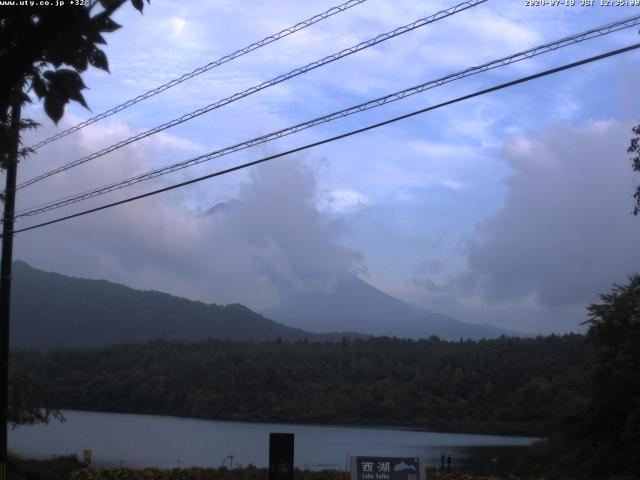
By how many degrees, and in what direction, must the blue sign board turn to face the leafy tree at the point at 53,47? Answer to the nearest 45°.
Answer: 0° — it already faces it

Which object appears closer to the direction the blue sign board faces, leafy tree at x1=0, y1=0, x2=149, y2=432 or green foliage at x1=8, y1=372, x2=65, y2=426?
the leafy tree

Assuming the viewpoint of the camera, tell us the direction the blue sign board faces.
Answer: facing the viewer

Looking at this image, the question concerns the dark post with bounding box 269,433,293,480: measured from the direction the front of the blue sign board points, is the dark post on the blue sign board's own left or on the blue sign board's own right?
on the blue sign board's own right

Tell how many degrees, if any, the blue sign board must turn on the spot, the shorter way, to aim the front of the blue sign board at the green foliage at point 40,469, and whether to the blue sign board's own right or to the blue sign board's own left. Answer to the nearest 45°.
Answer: approximately 135° to the blue sign board's own right

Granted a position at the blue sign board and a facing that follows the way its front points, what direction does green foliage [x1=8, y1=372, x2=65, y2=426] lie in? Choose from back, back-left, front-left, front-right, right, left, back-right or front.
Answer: back-right
